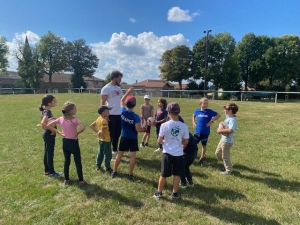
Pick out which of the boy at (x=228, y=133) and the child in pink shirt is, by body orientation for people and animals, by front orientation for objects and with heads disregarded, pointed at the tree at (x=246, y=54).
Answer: the child in pink shirt

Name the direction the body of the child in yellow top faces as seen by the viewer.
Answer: to the viewer's right

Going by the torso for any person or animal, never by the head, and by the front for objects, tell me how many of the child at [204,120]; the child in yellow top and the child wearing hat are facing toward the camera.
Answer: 1

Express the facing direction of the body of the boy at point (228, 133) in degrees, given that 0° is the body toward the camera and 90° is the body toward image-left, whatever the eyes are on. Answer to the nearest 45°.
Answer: approximately 90°

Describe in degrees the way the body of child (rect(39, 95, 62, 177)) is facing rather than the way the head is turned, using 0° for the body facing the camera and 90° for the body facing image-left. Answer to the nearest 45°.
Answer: approximately 270°

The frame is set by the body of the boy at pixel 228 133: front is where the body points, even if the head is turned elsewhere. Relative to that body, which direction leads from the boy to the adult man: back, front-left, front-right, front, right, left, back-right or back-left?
front

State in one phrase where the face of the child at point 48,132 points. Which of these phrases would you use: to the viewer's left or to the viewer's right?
to the viewer's right

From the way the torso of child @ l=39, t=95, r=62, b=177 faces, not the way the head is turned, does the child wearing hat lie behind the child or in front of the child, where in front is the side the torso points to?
in front

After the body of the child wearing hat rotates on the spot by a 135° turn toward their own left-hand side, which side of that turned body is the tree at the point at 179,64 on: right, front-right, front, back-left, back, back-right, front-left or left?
back-right

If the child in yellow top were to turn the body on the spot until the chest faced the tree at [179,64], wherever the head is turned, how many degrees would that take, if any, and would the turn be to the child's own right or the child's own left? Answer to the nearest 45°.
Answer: approximately 90° to the child's own left

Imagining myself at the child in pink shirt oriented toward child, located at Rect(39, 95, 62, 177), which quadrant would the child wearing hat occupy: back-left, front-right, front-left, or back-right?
back-right

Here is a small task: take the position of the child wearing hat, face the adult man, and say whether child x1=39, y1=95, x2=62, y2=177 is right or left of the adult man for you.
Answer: left
